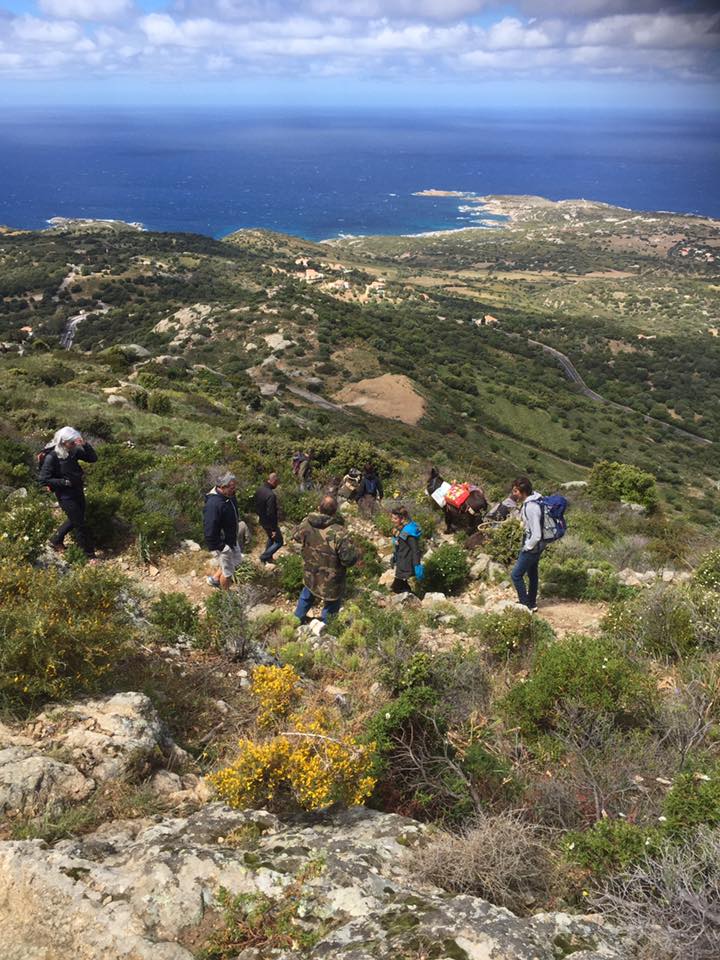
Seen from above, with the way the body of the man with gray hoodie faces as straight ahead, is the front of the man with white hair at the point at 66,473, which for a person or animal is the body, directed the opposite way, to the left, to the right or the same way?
the opposite way

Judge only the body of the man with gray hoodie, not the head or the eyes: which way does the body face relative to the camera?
to the viewer's left

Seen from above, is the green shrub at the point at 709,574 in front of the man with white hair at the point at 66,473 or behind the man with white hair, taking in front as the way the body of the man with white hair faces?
in front

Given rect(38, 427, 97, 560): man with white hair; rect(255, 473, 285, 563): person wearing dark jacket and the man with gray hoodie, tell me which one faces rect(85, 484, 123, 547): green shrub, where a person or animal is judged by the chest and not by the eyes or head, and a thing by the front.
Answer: the man with gray hoodie

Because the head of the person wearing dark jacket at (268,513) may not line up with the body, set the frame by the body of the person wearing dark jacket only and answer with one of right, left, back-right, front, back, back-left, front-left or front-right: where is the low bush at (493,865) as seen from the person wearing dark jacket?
right

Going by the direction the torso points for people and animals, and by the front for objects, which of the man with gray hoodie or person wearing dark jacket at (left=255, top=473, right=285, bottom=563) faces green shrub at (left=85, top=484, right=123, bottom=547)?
the man with gray hoodie

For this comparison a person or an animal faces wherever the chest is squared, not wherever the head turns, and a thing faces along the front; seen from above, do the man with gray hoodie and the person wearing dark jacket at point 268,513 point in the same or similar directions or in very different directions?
very different directions
